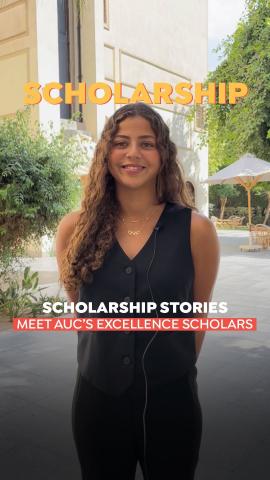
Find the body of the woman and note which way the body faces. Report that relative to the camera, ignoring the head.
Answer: toward the camera

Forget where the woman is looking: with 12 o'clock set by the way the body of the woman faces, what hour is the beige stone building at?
The beige stone building is roughly at 6 o'clock from the woman.

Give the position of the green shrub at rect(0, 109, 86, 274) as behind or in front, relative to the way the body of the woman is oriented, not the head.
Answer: behind

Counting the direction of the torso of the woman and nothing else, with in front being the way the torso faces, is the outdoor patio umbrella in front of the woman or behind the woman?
behind
